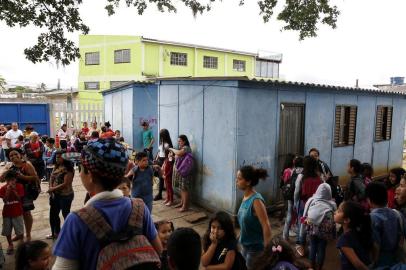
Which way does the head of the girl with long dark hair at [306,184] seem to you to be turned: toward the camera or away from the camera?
away from the camera

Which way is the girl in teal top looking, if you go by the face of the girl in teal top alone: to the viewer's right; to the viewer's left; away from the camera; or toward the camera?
to the viewer's left

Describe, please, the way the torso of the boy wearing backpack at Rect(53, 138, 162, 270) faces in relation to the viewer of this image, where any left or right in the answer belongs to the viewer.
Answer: facing away from the viewer and to the left of the viewer

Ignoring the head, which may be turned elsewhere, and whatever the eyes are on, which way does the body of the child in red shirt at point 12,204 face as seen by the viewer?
toward the camera

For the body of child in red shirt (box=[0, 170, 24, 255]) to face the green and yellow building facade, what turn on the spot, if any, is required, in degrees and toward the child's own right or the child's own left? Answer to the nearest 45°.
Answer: approximately 135° to the child's own left

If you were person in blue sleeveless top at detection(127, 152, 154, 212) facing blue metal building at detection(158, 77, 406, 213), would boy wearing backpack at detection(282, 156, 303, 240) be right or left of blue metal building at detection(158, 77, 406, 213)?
right

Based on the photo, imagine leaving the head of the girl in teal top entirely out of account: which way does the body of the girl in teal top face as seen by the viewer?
to the viewer's left

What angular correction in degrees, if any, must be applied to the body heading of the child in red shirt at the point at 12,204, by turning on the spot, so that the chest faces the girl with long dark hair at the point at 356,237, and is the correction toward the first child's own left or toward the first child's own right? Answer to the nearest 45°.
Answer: approximately 45° to the first child's own left

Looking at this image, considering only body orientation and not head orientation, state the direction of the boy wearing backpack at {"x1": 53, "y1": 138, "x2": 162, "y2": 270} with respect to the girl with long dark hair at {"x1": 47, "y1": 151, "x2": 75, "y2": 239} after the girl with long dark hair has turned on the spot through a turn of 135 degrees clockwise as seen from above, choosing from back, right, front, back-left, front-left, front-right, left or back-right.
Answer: back

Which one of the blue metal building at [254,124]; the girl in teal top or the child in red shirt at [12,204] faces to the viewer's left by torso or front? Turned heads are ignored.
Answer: the girl in teal top
